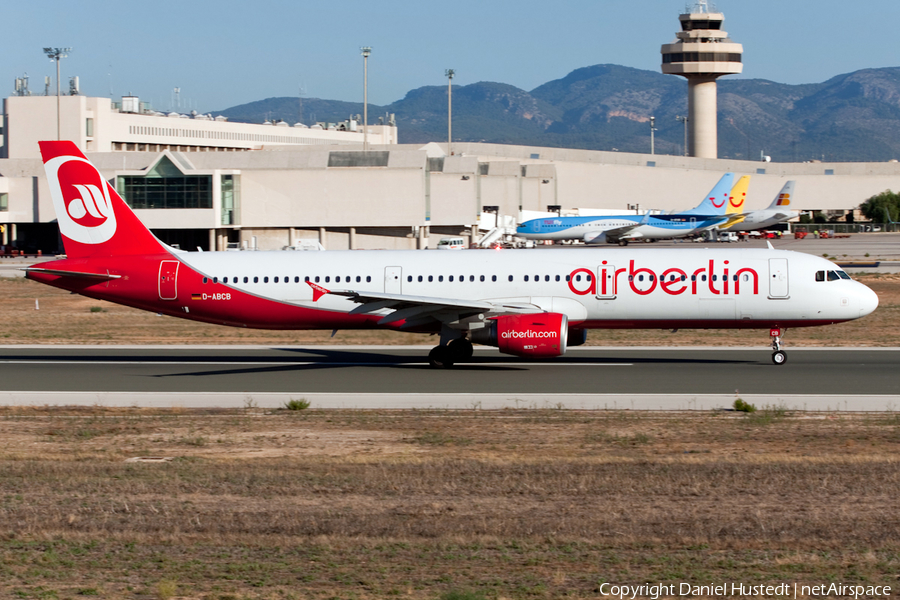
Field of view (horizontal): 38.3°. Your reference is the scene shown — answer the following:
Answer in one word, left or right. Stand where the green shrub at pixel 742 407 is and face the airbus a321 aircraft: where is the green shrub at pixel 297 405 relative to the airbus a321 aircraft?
left

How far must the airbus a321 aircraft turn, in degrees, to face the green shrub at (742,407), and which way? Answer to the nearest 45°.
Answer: approximately 45° to its right

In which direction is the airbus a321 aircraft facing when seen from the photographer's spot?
facing to the right of the viewer

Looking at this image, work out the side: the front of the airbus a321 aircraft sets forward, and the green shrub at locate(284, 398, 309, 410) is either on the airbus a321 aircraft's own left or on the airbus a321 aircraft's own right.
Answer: on the airbus a321 aircraft's own right
